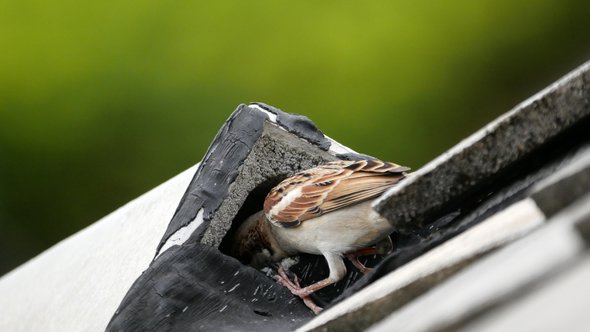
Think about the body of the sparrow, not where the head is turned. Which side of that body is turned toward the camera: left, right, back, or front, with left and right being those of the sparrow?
left
